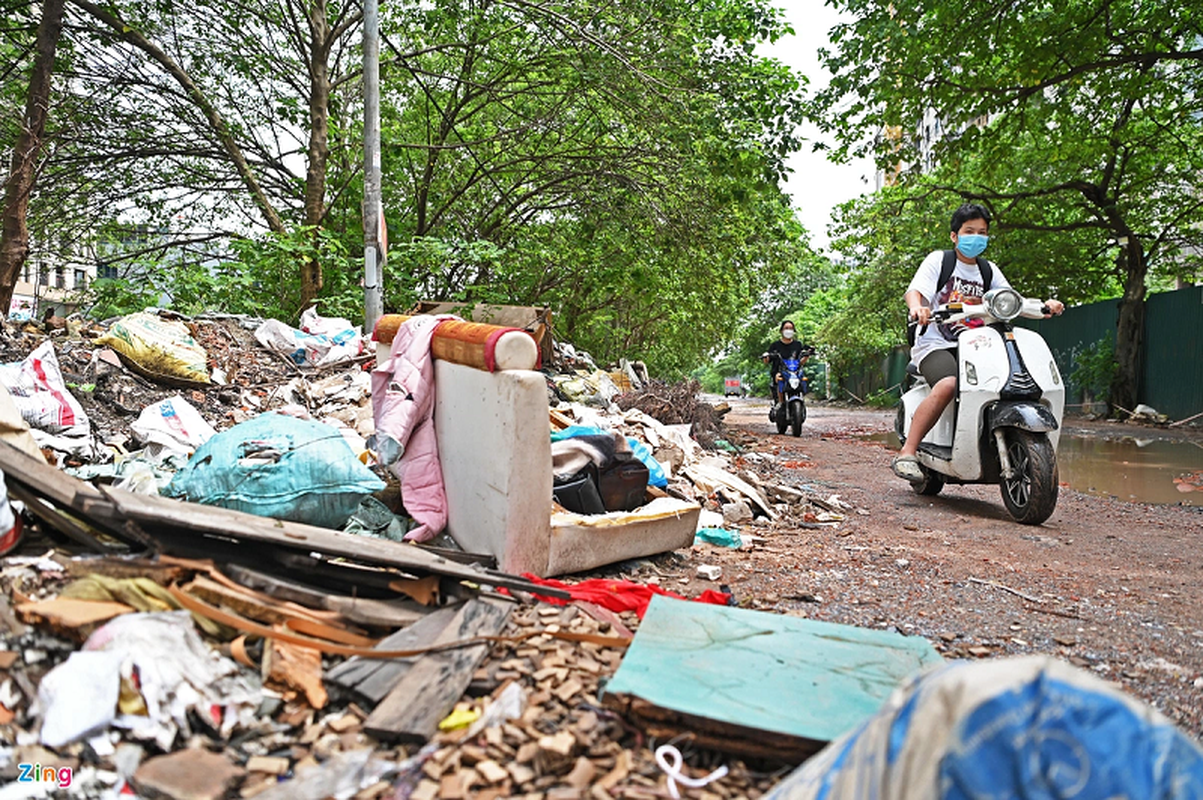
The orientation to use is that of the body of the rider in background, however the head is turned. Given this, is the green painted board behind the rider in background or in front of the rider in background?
in front

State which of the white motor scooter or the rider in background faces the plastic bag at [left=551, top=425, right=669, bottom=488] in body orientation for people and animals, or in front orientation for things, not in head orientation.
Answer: the rider in background

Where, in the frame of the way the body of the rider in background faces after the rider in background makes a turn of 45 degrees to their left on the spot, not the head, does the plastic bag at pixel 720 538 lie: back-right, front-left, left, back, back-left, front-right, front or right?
front-right

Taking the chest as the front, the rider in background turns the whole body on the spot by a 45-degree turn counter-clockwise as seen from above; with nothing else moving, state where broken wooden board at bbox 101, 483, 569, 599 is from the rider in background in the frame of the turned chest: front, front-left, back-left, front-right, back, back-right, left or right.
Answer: front-right

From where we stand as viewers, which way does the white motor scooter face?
facing the viewer and to the right of the viewer

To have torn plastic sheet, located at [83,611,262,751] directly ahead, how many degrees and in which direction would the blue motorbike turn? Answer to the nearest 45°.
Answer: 0° — it already faces it

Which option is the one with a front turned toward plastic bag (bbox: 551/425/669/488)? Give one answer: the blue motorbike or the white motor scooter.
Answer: the blue motorbike

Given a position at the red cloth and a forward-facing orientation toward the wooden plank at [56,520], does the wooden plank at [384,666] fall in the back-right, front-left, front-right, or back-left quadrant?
front-left

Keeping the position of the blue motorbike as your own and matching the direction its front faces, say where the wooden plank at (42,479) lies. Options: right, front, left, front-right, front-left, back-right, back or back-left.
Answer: front

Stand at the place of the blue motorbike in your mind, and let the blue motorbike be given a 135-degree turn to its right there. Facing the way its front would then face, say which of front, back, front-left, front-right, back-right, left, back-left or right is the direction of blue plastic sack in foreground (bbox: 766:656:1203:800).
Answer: back-left

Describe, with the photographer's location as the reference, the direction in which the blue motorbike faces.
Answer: facing the viewer

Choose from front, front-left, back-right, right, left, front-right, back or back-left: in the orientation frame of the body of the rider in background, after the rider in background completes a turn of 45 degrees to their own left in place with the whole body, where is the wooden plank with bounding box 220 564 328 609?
front-right

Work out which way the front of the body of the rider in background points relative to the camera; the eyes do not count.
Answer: toward the camera

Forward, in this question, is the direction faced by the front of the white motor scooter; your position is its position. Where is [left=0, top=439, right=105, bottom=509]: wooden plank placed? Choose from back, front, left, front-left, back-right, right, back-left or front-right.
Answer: right

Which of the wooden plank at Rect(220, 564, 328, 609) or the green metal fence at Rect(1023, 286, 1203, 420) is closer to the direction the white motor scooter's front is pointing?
the wooden plank
